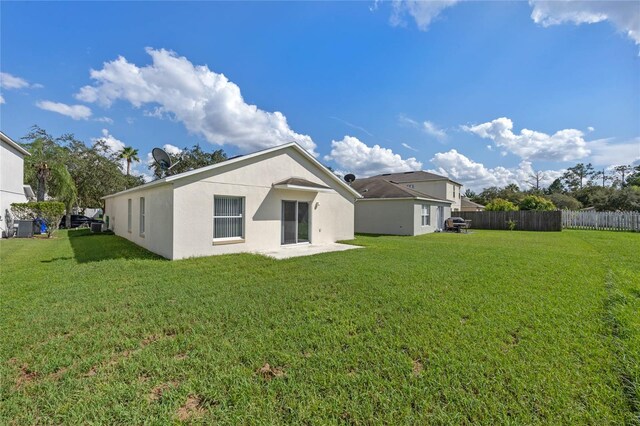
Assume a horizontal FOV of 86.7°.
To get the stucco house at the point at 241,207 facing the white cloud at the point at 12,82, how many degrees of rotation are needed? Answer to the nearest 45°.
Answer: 0° — it already faces it

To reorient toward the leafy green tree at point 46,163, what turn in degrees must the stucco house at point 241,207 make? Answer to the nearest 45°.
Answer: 0° — it already faces it

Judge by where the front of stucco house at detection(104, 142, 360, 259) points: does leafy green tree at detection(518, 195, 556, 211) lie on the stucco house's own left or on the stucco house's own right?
on the stucco house's own right

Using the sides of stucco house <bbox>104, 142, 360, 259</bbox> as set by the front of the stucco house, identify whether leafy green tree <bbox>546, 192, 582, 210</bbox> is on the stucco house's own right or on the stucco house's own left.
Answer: on the stucco house's own right

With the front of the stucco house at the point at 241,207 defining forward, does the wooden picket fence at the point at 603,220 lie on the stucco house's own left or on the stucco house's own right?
on the stucco house's own right

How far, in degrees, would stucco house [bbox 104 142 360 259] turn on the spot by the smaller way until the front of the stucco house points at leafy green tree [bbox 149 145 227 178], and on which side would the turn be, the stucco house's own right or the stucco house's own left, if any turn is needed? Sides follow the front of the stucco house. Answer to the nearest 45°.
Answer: approximately 45° to the stucco house's own right

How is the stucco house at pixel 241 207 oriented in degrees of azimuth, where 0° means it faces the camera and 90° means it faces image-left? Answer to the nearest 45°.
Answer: approximately 135°
